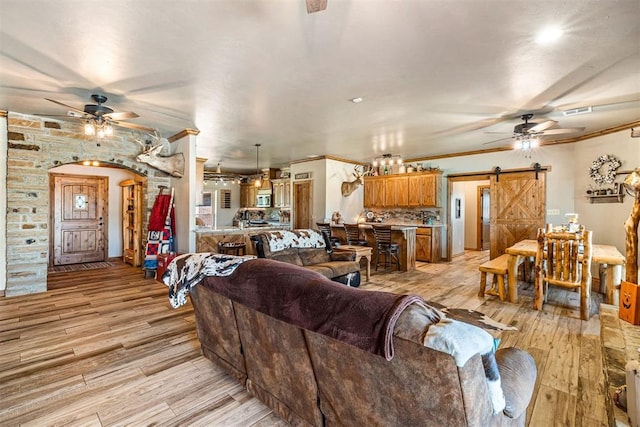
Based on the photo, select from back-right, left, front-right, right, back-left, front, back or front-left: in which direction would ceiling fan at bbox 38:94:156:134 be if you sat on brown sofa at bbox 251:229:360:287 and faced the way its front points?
back-right

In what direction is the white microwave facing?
toward the camera

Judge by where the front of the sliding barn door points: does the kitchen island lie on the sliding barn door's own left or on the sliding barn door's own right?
on the sliding barn door's own right

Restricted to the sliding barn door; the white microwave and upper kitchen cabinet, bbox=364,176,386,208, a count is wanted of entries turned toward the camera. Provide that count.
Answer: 3

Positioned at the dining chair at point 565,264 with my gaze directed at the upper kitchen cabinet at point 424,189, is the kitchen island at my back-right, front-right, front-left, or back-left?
front-left

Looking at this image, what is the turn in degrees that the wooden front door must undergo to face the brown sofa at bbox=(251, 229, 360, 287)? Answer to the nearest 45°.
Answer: approximately 45° to its left

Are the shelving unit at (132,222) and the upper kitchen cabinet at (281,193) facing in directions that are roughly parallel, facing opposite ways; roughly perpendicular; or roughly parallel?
roughly parallel

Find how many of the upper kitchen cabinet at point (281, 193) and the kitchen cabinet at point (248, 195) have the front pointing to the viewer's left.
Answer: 0

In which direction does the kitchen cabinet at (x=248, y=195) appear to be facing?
toward the camera

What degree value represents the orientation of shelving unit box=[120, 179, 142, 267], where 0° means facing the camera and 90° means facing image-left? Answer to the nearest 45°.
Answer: approximately 45°

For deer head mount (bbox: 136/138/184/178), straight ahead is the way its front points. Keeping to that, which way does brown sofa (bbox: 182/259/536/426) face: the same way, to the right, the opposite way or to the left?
the opposite way

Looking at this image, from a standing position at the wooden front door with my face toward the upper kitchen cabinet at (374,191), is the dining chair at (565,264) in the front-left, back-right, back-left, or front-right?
front-right

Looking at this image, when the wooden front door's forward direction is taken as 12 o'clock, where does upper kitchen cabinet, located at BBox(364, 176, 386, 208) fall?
The upper kitchen cabinet is roughly at 10 o'clock from the wooden front door.

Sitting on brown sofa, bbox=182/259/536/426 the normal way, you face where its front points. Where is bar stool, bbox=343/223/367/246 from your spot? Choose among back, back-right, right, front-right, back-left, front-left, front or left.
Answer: front-left
